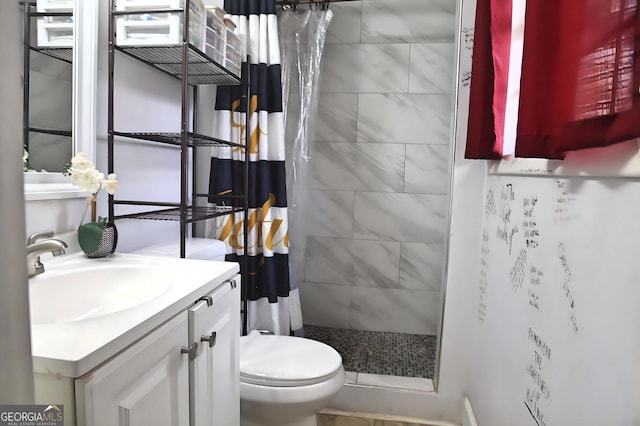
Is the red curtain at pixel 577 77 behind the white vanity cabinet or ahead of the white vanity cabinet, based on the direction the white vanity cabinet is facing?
ahead

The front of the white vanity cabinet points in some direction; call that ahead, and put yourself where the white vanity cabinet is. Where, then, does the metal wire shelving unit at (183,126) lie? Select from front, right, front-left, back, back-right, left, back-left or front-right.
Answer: back-left

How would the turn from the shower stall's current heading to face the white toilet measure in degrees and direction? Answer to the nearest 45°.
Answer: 0° — it already faces it

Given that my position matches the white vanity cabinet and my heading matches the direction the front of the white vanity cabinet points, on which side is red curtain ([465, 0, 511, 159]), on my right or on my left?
on my left

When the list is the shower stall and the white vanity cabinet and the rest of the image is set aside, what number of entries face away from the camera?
0

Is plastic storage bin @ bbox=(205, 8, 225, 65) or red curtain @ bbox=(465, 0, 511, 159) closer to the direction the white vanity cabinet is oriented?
the red curtain

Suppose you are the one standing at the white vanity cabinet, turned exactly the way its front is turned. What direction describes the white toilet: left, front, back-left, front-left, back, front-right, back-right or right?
left

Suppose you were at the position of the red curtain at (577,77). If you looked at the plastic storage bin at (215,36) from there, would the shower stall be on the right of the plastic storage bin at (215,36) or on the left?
right

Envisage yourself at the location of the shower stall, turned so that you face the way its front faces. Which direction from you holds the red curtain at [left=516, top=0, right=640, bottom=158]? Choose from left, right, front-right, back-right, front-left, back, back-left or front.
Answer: front

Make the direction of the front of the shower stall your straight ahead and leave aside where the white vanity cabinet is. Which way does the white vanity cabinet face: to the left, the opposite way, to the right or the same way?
to the left

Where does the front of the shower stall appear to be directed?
toward the camera

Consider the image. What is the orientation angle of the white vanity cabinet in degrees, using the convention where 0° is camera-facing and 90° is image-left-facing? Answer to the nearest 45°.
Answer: approximately 315°
